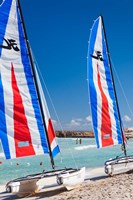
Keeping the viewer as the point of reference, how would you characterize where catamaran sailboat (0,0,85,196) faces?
facing away from the viewer and to the right of the viewer

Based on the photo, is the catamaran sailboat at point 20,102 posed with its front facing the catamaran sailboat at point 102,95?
yes
